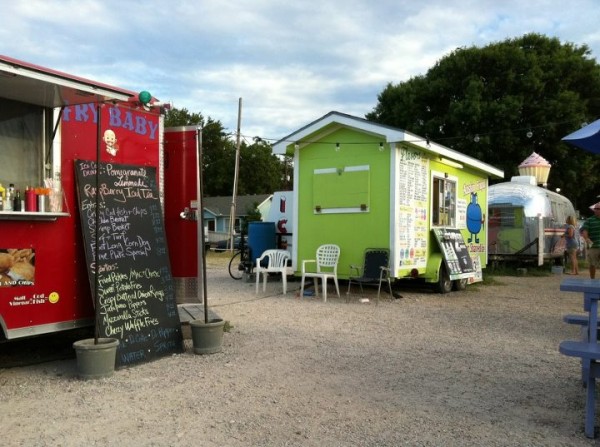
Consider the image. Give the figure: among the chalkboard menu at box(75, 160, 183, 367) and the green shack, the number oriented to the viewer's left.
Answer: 0

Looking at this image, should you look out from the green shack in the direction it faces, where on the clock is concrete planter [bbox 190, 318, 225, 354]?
The concrete planter is roughly at 2 o'clock from the green shack.

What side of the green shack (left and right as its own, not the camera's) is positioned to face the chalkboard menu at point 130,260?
right

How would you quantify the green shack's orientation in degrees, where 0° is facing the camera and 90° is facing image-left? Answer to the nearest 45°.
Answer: approximately 315°

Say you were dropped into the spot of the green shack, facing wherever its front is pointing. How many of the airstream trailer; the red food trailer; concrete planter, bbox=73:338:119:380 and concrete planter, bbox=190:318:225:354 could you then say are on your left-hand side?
1

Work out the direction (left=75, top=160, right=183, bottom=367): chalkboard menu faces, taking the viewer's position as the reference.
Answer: facing the viewer and to the right of the viewer

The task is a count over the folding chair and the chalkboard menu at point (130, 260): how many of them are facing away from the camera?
0

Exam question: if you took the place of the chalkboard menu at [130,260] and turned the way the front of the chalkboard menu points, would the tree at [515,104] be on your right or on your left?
on your left

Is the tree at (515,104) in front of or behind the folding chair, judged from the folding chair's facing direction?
behind

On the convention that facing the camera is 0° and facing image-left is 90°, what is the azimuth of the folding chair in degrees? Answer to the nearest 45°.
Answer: approximately 45°

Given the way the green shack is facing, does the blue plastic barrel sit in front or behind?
behind

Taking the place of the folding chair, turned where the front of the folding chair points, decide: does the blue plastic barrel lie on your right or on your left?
on your right

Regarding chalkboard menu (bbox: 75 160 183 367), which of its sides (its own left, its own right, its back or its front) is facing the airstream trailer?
left

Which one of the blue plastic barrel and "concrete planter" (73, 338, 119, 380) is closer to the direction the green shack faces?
the concrete planter
